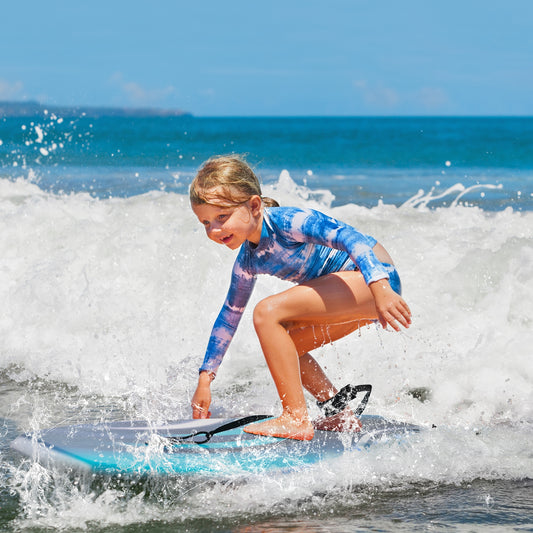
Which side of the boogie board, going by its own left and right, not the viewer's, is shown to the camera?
left

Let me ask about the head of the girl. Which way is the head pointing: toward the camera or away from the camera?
toward the camera

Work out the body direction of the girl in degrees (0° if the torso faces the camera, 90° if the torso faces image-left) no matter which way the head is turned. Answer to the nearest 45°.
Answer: approximately 90°
